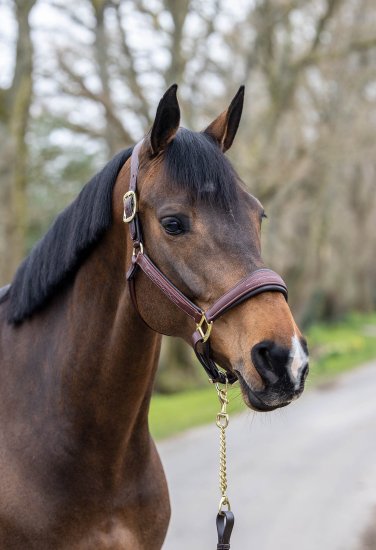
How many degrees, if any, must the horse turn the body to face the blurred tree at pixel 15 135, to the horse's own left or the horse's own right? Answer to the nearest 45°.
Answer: approximately 135° to the horse's own left

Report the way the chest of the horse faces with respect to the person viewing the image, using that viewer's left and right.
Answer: facing the viewer and to the right of the viewer
